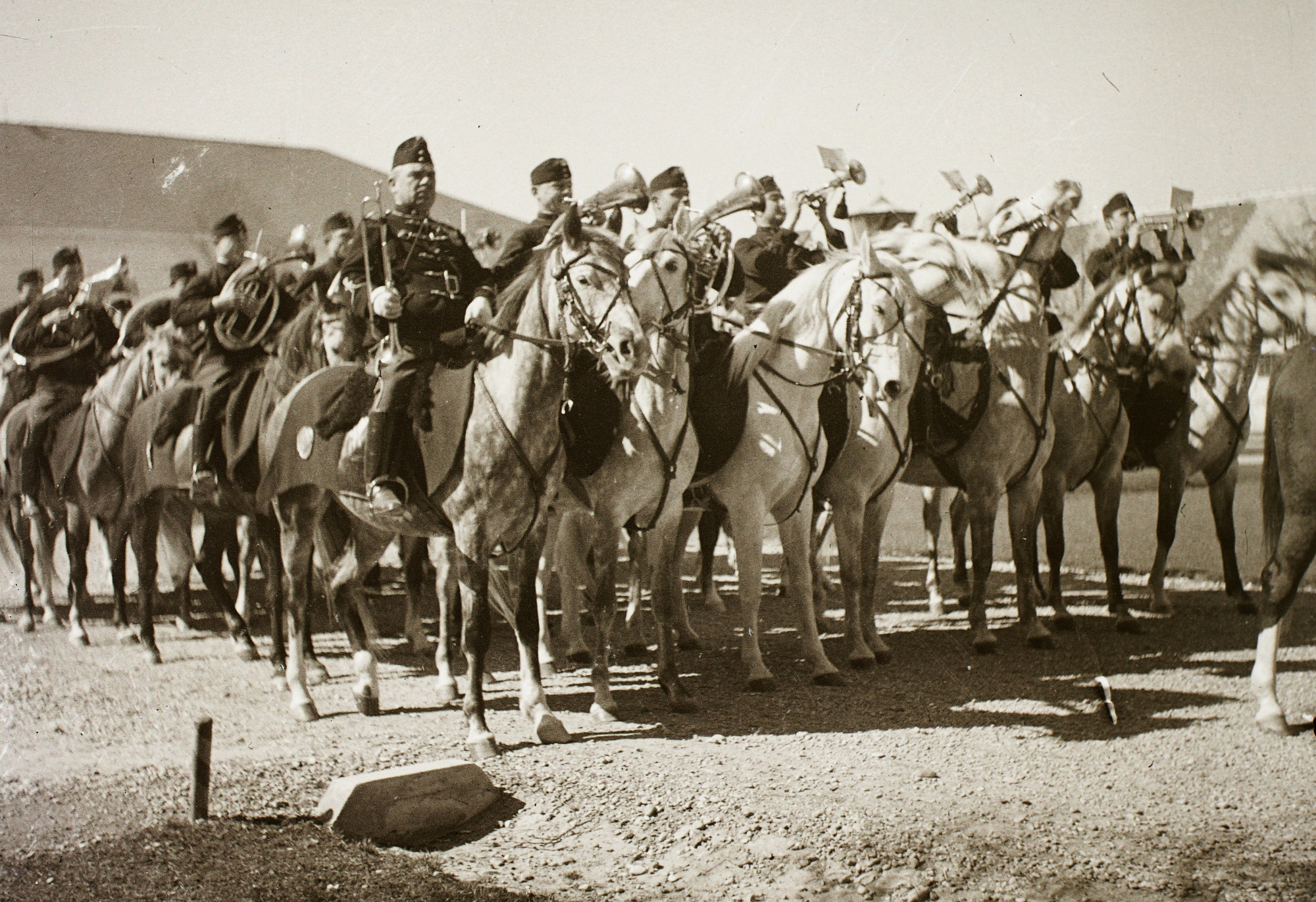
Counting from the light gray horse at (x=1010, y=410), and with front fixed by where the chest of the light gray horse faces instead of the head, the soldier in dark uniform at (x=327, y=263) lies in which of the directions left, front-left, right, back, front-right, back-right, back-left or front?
right

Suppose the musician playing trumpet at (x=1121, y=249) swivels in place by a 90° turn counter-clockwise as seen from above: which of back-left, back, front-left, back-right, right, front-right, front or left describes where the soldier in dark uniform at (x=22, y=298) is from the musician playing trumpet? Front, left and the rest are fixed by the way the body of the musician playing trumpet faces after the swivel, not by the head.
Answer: back

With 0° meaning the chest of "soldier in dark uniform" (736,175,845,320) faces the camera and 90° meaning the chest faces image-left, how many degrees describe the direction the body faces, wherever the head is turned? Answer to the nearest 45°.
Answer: approximately 315°

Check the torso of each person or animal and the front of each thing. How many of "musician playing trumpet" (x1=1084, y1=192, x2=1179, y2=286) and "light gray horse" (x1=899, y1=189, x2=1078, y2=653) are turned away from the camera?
0

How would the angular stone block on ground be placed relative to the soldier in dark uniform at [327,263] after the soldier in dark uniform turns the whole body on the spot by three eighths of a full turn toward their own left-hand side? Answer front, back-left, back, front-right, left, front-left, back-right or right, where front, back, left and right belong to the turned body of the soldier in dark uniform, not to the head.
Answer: back

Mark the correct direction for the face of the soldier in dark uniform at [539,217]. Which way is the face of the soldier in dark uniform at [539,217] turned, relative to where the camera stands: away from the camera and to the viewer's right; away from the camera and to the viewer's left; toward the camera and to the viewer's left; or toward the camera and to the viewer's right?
toward the camera and to the viewer's right

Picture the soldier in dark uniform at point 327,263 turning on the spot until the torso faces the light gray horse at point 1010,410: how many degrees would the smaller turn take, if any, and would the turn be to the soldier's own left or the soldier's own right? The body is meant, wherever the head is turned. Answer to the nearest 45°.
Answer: approximately 45° to the soldier's own left

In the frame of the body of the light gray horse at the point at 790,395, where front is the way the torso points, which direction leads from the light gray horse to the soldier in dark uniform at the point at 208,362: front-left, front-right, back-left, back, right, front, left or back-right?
back-right

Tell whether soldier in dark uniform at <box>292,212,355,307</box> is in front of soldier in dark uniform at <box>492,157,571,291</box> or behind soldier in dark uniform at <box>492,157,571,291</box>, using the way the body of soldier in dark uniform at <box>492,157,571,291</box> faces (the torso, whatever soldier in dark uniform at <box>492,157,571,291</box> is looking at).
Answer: behind

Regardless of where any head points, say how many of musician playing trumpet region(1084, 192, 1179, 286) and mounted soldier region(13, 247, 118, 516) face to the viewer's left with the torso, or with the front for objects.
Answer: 0
